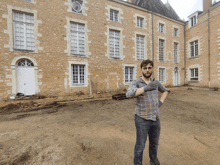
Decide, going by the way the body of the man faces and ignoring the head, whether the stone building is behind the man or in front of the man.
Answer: behind

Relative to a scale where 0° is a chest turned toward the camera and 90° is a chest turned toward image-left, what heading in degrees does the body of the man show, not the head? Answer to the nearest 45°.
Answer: approximately 0°

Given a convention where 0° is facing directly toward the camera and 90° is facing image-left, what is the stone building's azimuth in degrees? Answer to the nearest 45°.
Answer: approximately 315°

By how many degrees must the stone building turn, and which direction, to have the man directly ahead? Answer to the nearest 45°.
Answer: approximately 45° to its right

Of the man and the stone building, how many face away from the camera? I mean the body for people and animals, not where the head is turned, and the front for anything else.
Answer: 0
